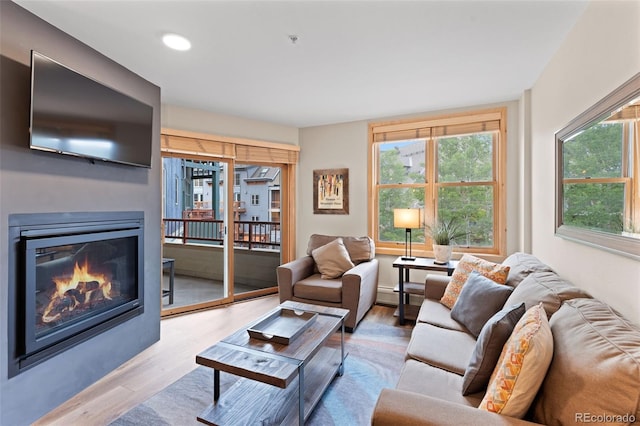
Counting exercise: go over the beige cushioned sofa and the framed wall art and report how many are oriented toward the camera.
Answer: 1

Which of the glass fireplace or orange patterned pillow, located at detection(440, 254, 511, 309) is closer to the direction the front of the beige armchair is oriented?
the glass fireplace

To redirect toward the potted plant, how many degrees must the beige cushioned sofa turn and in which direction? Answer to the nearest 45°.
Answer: approximately 90° to its right

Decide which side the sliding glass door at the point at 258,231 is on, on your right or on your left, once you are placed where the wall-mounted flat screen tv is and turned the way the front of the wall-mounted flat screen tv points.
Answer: on your left

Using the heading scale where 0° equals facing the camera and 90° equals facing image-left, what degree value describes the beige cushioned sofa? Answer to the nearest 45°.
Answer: approximately 90°

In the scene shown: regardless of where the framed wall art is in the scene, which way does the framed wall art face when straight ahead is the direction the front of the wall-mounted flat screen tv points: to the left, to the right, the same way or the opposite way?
to the right

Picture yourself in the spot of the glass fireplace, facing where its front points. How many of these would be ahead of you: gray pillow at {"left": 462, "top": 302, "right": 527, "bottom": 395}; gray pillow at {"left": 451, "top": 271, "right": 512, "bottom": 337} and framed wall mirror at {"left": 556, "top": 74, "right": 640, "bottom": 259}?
3

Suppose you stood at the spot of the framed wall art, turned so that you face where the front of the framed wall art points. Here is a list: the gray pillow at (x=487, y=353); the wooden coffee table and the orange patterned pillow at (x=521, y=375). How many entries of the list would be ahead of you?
3

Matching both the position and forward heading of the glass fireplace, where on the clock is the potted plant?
The potted plant is roughly at 11 o'clock from the glass fireplace.
